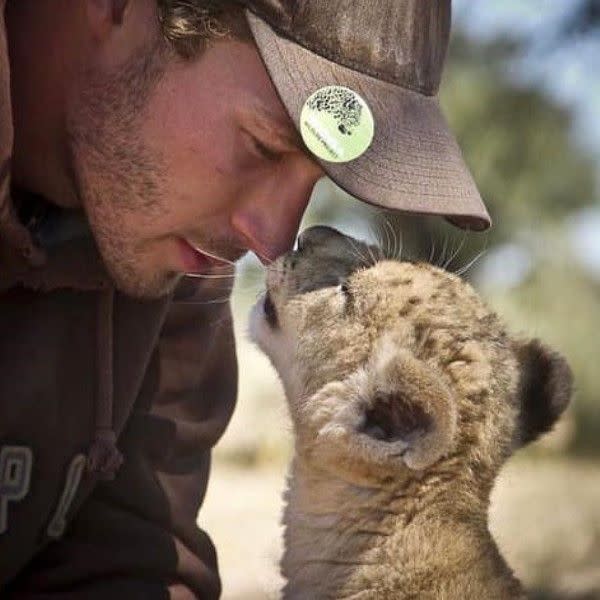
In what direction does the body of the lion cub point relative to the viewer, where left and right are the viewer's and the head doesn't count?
facing away from the viewer and to the left of the viewer
